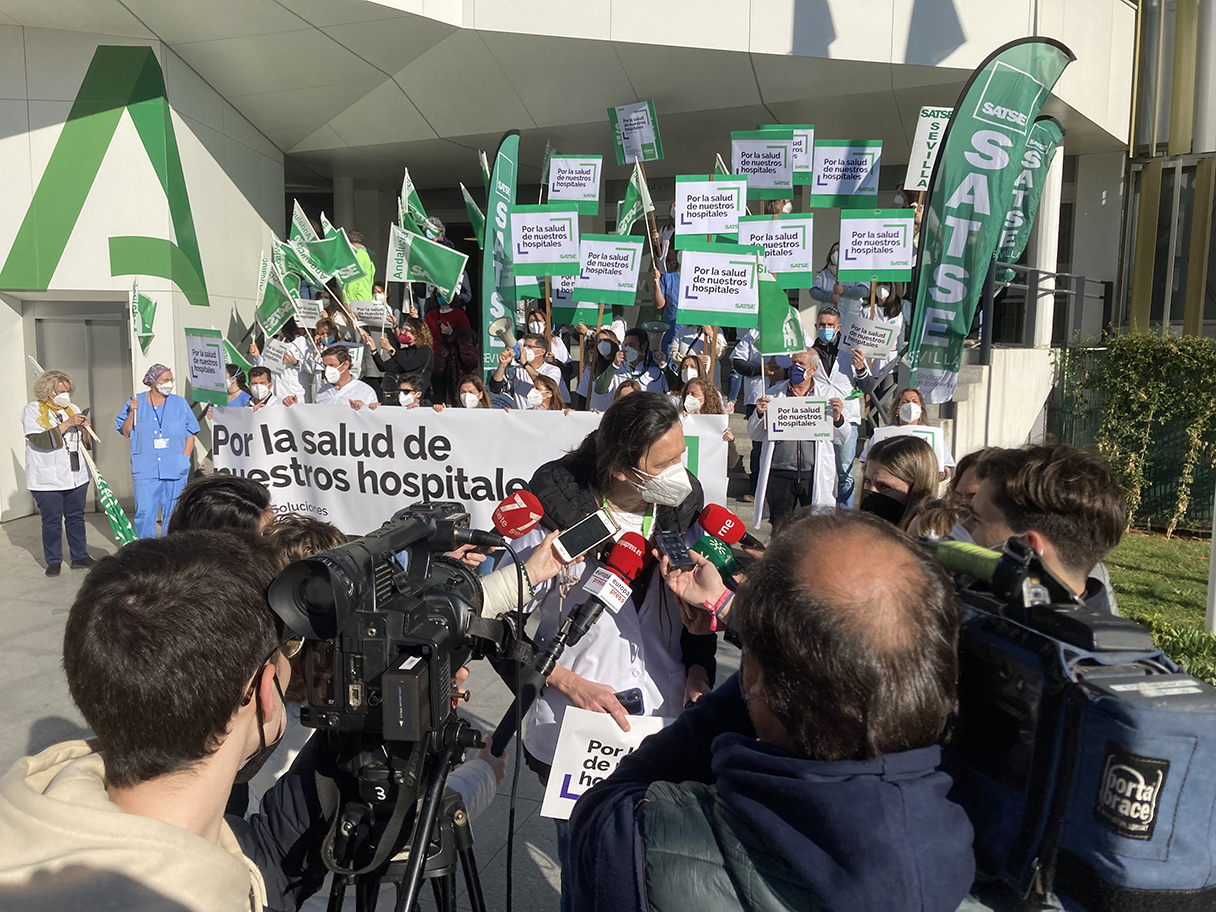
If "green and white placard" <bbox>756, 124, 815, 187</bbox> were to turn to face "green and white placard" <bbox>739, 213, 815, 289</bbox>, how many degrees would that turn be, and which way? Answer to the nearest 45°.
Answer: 0° — it already faces it

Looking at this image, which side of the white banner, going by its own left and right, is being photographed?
front

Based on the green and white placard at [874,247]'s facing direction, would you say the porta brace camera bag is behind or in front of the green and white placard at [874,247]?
in front

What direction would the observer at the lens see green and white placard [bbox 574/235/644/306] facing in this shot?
facing the viewer

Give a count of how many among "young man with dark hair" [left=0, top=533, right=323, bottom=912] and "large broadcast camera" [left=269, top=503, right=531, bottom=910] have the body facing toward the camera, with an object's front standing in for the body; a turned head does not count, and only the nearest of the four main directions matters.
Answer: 0

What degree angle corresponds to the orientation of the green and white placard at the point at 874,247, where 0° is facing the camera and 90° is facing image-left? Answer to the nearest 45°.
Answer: approximately 0°

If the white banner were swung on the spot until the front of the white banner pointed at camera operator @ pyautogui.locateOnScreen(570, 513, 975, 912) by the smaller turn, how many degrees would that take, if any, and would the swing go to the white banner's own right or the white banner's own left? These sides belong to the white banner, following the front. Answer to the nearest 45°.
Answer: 0° — it already faces them

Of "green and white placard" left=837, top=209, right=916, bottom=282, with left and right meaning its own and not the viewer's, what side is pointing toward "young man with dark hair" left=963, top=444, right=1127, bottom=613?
front

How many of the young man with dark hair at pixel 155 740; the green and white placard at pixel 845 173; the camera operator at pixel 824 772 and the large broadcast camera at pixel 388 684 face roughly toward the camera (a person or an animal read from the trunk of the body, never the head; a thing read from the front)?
1

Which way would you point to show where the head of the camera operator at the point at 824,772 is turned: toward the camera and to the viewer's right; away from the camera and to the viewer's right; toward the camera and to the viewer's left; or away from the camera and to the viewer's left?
away from the camera and to the viewer's left

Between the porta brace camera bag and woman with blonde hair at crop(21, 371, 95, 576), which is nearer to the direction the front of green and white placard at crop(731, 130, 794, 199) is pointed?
the porta brace camera bag

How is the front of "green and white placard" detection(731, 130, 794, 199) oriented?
toward the camera

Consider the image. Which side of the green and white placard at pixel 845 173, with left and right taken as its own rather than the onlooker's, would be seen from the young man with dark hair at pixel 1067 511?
front

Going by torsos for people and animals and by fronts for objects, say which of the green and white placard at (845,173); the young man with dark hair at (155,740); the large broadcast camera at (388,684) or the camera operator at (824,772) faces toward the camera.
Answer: the green and white placard

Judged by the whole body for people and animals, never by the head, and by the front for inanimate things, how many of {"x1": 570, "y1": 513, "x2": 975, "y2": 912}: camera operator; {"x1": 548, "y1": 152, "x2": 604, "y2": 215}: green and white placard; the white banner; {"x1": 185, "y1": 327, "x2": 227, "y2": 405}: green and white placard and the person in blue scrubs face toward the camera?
4

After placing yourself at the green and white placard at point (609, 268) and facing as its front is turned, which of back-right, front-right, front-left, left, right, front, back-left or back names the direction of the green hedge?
front-left

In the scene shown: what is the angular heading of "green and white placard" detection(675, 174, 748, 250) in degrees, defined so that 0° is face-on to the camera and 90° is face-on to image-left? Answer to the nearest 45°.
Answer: approximately 0°

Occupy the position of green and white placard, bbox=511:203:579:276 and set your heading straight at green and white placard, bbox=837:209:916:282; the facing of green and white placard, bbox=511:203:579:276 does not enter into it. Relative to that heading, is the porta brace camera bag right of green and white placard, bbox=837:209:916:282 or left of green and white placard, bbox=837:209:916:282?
right
